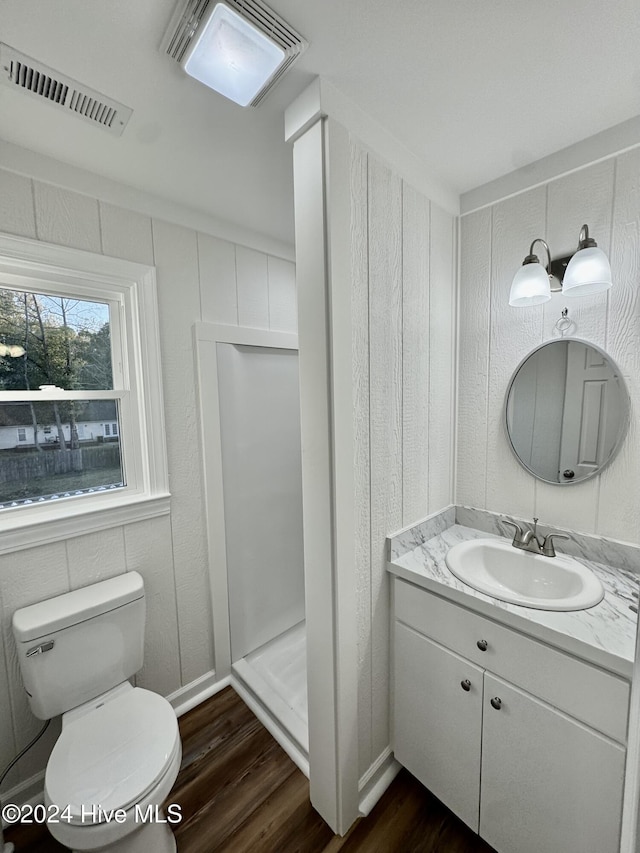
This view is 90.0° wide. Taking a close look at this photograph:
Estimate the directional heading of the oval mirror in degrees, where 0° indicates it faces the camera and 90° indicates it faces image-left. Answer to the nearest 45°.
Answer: approximately 45°

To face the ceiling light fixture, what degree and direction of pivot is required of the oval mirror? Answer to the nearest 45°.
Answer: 0° — it already faces it

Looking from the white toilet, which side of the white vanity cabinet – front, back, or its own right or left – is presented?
front

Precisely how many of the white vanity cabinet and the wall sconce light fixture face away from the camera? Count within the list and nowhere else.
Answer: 0

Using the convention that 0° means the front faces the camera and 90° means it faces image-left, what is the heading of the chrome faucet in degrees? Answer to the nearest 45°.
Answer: approximately 45°

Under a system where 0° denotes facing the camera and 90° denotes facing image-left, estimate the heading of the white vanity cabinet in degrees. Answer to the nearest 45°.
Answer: approximately 45°
